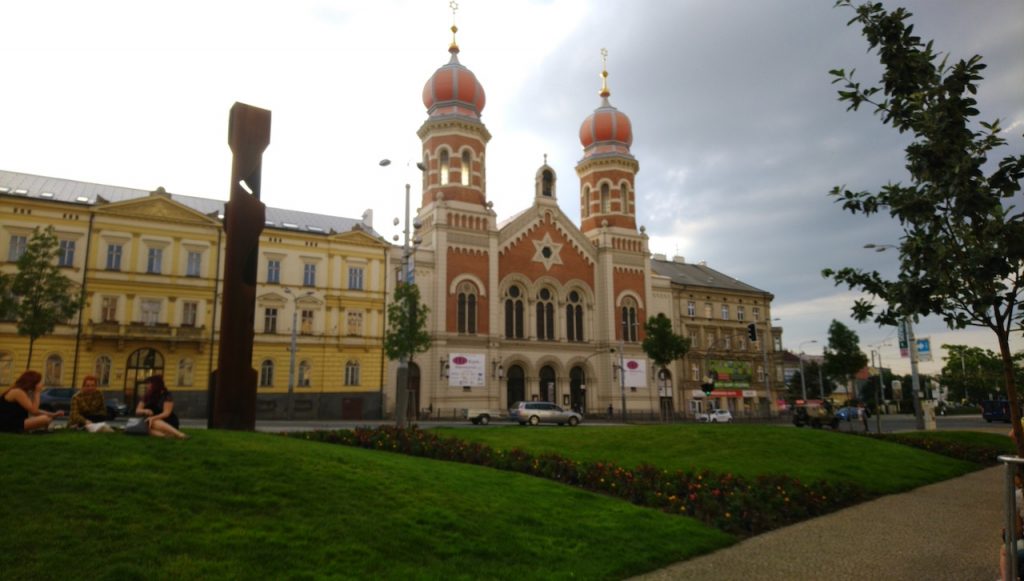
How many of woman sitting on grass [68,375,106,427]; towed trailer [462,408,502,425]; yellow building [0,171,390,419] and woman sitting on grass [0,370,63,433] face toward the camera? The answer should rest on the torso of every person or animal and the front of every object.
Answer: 2

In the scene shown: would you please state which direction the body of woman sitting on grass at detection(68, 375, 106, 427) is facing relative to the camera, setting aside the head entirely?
toward the camera

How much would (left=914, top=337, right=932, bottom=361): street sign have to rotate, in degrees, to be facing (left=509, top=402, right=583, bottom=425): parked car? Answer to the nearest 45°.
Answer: approximately 45° to its right

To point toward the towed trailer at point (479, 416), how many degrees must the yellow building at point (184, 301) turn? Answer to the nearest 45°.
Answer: approximately 45° to its left

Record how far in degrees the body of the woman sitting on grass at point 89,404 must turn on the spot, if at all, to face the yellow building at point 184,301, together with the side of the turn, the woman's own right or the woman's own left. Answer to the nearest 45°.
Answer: approximately 180°

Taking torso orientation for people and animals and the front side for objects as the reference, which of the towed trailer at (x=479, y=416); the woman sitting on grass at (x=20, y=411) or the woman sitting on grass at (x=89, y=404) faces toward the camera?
the woman sitting on grass at (x=89, y=404)

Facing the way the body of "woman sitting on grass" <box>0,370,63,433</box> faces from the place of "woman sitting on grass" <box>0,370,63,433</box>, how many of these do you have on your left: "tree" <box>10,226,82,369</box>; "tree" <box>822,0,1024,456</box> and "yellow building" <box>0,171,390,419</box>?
2

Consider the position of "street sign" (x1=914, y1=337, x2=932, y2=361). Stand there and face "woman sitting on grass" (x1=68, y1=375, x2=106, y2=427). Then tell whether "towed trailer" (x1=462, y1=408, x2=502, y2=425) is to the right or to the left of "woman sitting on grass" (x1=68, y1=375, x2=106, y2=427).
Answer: right

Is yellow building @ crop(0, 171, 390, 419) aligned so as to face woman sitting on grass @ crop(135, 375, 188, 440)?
yes

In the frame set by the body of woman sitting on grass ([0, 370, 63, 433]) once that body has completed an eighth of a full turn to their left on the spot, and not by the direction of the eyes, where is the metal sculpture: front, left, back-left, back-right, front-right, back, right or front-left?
front

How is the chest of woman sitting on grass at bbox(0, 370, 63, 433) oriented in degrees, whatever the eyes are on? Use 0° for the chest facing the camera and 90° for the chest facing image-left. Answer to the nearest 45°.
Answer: approximately 270°

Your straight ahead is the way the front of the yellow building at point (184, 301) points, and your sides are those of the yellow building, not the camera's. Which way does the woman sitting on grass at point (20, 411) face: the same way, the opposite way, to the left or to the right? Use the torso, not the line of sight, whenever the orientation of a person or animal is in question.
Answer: to the left

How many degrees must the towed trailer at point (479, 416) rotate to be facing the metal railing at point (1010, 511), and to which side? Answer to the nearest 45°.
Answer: approximately 90° to its right

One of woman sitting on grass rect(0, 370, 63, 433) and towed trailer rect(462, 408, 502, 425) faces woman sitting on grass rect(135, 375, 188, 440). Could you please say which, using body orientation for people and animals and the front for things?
woman sitting on grass rect(0, 370, 63, 433)

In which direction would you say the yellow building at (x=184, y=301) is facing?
toward the camera

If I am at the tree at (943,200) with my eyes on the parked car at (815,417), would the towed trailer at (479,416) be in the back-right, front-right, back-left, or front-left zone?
front-left

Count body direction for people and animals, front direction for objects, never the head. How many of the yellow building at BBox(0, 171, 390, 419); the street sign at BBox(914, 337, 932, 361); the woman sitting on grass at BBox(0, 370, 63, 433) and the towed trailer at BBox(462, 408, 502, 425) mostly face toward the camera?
2

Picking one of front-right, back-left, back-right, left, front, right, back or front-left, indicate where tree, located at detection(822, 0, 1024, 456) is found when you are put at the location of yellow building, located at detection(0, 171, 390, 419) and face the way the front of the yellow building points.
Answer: front
